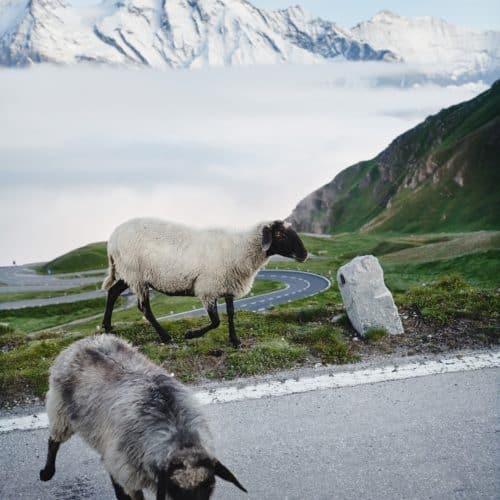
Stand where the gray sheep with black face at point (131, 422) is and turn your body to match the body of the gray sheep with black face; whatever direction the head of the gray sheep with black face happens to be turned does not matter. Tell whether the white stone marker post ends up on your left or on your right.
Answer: on your left

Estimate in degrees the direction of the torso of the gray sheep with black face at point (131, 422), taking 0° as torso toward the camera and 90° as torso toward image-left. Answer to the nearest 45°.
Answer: approximately 315°

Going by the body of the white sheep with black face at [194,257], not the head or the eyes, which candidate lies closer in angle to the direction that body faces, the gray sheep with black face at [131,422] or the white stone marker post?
the white stone marker post

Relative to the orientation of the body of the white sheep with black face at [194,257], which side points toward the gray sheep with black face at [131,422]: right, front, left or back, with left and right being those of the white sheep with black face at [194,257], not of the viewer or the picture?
right

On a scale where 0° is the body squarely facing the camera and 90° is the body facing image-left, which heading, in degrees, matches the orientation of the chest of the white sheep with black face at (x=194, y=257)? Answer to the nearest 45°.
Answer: approximately 270°
